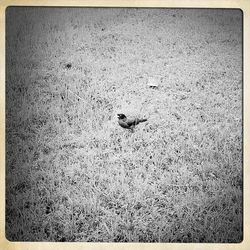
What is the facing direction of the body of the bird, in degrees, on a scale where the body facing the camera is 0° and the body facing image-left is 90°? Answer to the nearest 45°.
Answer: approximately 90°
